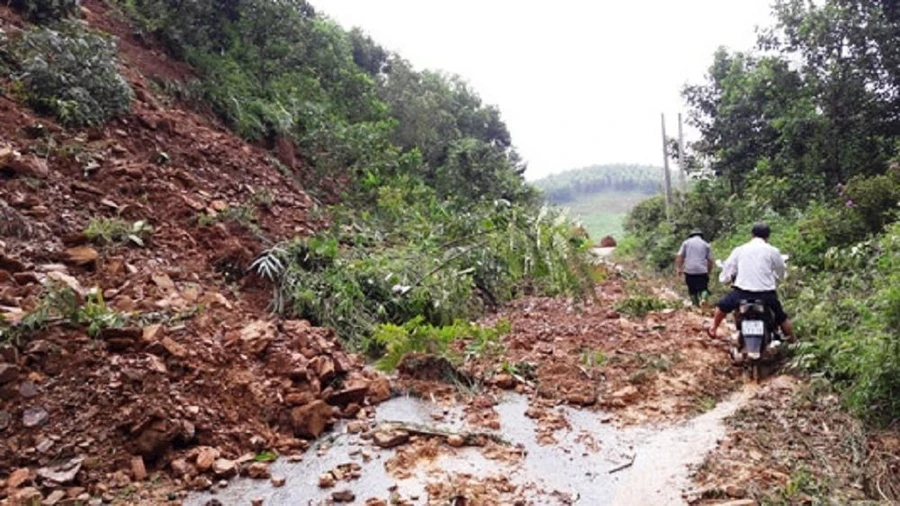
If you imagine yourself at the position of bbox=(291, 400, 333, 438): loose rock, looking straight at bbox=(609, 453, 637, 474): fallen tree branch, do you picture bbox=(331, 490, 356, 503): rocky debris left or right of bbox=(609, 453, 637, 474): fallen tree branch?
right

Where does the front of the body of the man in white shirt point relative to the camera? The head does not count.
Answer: away from the camera

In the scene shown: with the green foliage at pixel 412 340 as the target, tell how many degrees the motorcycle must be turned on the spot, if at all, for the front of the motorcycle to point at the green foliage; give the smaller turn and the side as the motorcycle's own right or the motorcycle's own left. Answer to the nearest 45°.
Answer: approximately 135° to the motorcycle's own left

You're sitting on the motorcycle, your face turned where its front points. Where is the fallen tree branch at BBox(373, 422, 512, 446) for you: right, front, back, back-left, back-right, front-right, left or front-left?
back-left

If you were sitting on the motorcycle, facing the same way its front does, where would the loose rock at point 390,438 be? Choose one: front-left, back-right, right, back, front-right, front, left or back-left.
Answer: back-left

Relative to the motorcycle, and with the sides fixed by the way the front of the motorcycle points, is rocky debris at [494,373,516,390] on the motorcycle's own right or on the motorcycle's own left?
on the motorcycle's own left

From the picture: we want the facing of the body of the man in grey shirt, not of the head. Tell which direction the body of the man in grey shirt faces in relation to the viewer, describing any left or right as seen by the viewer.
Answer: facing away from the viewer

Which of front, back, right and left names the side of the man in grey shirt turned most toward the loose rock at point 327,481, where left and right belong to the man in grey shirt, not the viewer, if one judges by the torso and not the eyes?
back

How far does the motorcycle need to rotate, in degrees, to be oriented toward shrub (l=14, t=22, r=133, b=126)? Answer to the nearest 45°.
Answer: approximately 90° to its left

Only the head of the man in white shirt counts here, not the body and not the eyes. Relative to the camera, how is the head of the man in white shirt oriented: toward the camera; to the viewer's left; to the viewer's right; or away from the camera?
away from the camera

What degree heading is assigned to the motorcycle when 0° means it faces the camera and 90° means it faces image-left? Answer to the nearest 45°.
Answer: approximately 180°

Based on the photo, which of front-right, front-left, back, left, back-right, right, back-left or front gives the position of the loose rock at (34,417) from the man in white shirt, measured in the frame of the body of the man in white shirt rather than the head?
back-left

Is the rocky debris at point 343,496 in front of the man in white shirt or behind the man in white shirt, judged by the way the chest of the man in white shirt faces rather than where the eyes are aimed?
behind
